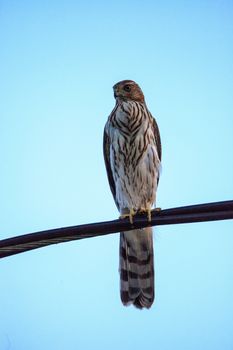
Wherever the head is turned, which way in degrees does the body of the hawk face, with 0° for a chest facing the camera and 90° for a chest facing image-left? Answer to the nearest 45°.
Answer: approximately 0°
